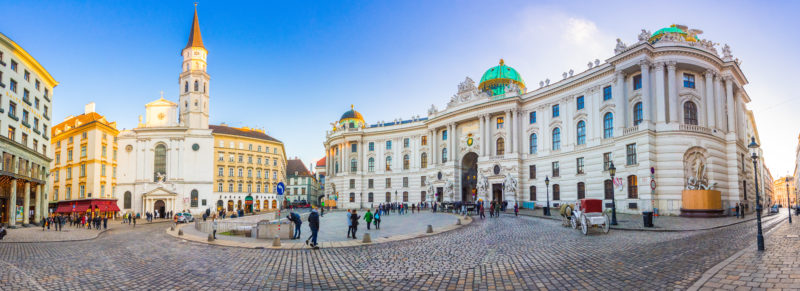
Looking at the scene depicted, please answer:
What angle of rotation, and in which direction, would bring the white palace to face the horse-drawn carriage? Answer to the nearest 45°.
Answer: approximately 45° to its left

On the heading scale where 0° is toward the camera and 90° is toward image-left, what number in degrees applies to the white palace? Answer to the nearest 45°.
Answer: approximately 45°
